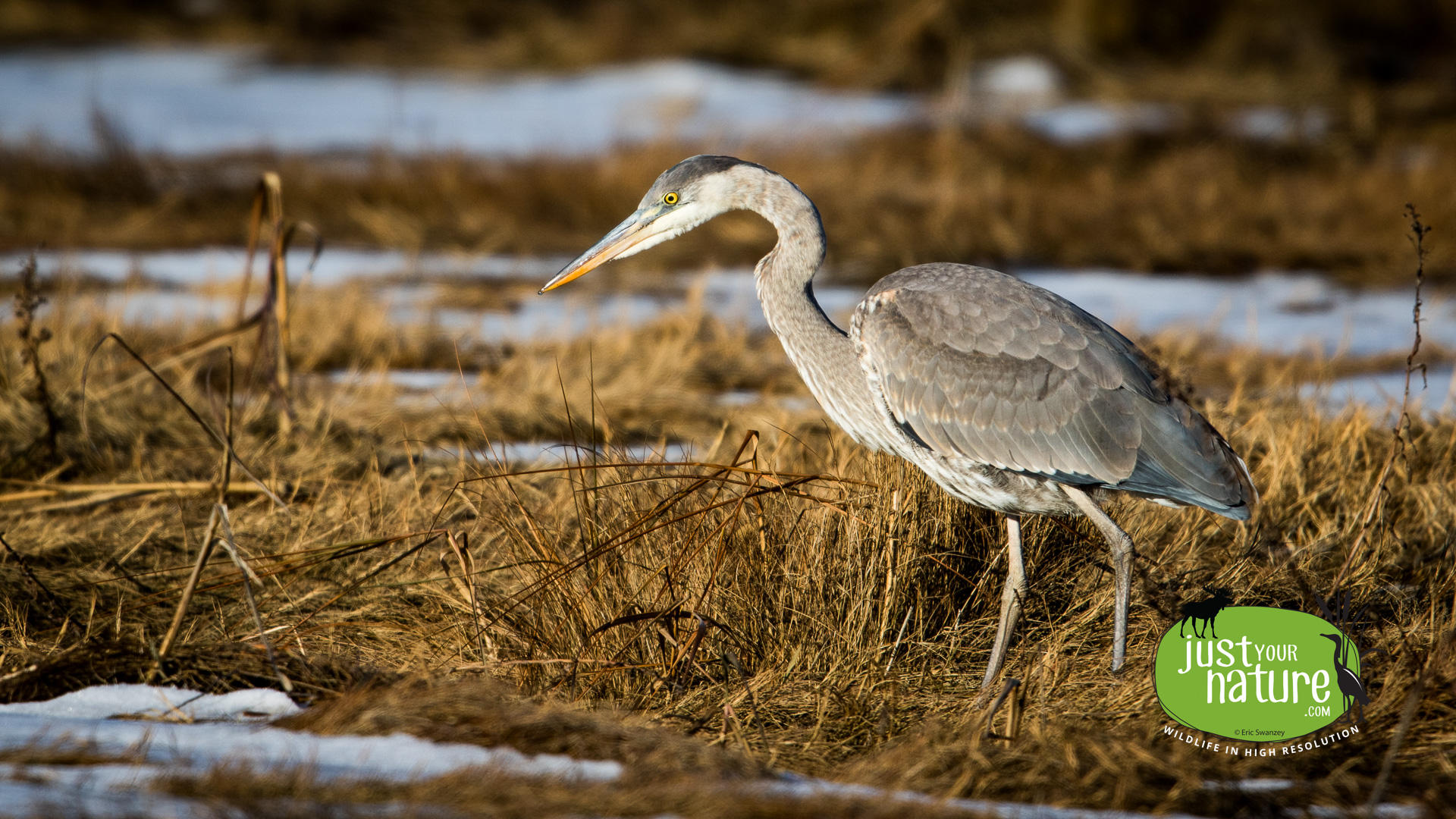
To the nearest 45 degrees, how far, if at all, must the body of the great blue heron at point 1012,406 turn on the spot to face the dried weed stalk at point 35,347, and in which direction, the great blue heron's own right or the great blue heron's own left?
0° — it already faces it

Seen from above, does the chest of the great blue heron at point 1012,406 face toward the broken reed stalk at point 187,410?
yes

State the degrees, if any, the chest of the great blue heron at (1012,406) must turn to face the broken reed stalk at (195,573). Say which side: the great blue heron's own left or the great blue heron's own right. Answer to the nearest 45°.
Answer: approximately 45° to the great blue heron's own left

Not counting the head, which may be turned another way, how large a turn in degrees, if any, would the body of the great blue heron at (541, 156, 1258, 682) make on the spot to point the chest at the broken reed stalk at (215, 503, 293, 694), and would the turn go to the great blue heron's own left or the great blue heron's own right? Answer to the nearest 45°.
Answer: approximately 45° to the great blue heron's own left

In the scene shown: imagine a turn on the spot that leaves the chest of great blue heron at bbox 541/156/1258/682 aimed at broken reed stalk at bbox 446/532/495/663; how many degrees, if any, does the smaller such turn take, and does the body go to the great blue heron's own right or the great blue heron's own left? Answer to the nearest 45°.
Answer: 0° — it already faces it

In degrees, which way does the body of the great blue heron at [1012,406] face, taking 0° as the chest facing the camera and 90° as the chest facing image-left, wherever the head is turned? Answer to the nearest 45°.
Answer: approximately 90°
